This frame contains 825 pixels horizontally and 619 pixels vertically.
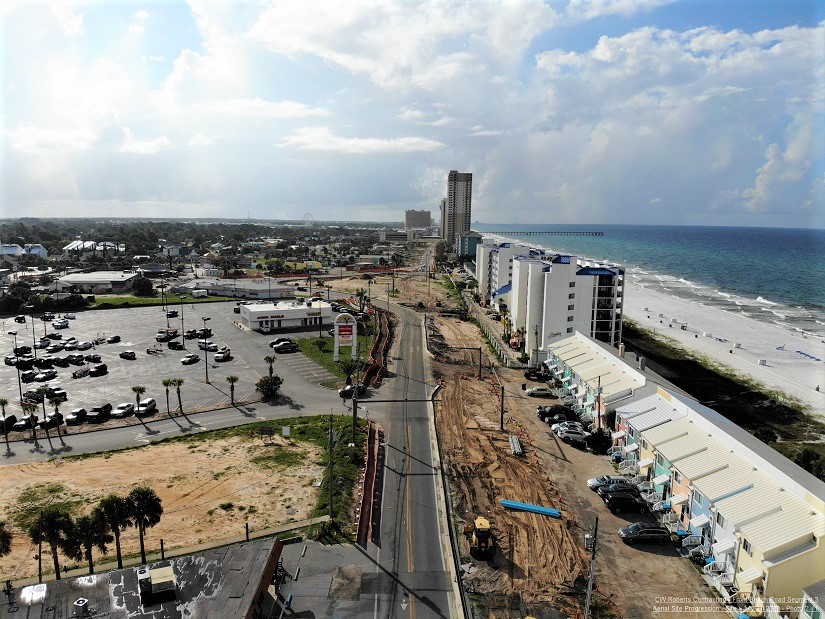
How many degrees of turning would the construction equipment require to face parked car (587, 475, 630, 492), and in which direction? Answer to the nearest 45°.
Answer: approximately 45° to its right

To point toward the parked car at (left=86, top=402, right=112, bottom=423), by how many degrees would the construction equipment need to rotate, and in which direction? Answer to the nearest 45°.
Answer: approximately 45° to its left

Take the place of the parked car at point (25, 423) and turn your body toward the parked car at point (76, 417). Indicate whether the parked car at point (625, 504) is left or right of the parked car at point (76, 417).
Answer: right

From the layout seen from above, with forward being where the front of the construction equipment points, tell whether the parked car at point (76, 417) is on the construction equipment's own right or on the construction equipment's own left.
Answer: on the construction equipment's own left

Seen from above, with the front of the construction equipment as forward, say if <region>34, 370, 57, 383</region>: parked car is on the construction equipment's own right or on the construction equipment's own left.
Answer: on the construction equipment's own left

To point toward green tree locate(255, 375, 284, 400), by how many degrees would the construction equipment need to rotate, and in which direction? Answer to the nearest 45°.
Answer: approximately 45° to its left

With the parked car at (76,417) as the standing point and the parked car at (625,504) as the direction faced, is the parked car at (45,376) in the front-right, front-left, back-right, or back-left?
back-left

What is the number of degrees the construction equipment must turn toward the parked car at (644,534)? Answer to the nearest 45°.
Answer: approximately 90° to its right

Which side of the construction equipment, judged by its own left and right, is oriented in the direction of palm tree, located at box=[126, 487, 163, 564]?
left

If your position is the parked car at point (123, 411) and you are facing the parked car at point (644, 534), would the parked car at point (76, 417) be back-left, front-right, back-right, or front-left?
back-right

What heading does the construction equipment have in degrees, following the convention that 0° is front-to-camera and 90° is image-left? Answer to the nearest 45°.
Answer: approximately 180°
